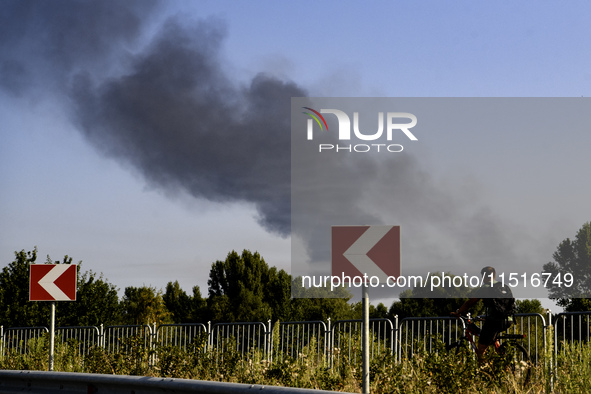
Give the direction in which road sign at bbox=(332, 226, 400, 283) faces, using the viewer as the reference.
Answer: facing the viewer

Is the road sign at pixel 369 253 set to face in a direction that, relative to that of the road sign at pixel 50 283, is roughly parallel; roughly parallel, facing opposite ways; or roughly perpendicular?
roughly parallel

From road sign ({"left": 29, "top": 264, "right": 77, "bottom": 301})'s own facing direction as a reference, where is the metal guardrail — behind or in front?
in front

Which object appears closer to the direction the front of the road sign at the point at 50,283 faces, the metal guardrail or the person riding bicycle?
the metal guardrail

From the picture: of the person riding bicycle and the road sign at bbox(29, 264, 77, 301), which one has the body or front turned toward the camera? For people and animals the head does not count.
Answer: the road sign

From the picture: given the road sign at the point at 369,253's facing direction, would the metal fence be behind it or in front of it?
behind

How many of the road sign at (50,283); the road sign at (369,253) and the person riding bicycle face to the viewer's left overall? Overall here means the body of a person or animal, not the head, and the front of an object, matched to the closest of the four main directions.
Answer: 1

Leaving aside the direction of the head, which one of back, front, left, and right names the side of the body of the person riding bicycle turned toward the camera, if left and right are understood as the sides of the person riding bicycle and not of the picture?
left

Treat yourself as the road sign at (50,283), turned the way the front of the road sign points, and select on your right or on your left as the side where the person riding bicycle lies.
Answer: on your left

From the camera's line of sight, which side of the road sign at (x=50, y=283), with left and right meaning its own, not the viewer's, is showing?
front
